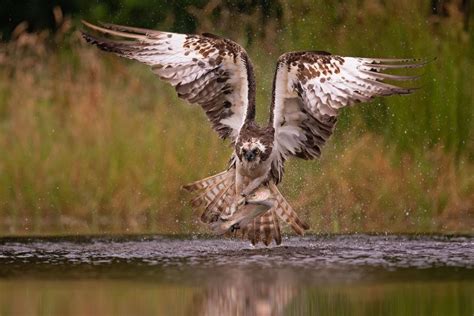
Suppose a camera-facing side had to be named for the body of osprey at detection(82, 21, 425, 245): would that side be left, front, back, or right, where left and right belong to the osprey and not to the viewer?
front
